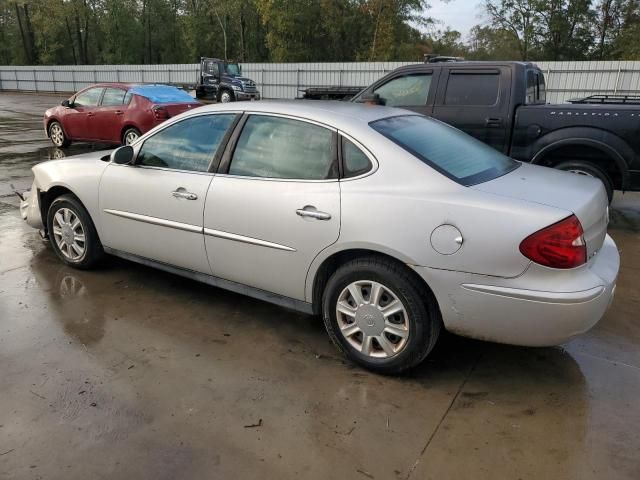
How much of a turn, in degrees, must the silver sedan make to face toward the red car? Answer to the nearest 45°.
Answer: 0° — it already faces it

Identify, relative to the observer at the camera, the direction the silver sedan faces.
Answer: facing away from the viewer and to the left of the viewer

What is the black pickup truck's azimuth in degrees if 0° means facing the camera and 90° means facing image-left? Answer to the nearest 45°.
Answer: approximately 90°

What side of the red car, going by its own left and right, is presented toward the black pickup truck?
back

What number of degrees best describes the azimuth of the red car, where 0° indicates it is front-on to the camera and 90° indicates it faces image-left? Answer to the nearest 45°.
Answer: approximately 135°

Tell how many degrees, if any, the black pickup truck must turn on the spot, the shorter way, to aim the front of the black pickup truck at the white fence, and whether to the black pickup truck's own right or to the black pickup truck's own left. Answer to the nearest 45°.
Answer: approximately 45° to the black pickup truck's own right

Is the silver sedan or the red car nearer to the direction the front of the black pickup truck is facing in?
the red car

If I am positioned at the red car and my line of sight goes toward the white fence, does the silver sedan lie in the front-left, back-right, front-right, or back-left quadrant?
back-right

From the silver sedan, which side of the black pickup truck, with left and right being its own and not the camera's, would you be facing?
left

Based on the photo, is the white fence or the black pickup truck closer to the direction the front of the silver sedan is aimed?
the white fence
